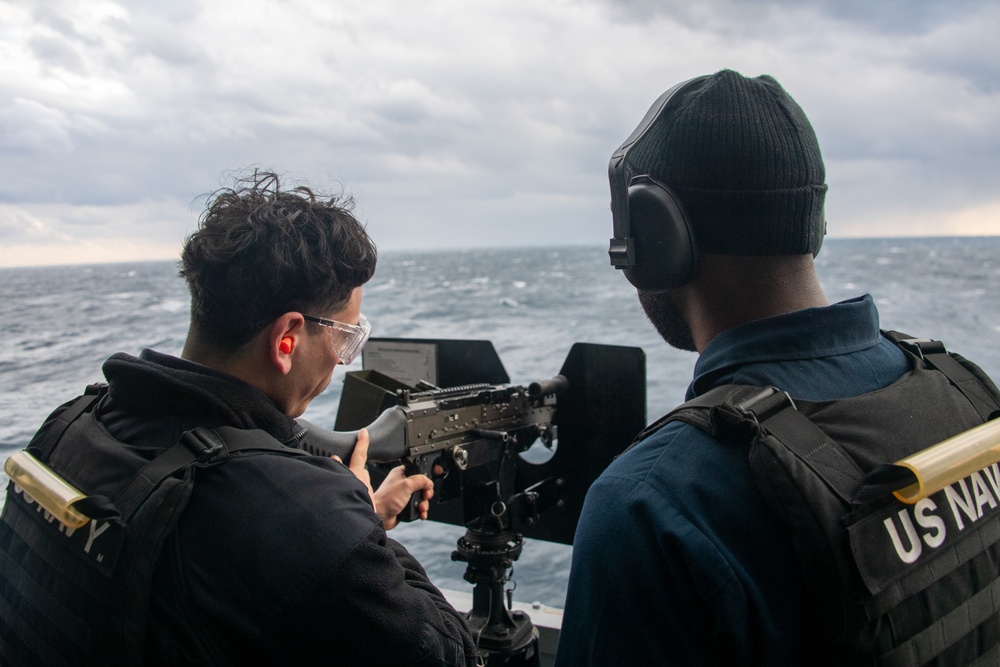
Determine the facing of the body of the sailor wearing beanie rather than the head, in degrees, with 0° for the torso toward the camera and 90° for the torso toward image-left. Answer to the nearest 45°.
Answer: approximately 135°
